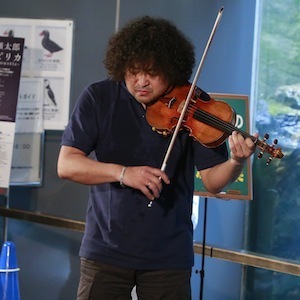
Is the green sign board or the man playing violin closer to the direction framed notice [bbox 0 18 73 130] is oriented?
the man playing violin

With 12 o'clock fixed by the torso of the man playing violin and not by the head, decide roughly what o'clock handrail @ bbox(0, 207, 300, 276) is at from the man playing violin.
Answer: The handrail is roughly at 7 o'clock from the man playing violin.

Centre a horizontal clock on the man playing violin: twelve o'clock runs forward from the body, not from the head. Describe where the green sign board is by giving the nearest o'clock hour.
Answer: The green sign board is roughly at 7 o'clock from the man playing violin.

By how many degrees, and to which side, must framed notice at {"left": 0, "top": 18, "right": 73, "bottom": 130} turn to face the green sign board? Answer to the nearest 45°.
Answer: approximately 45° to its left

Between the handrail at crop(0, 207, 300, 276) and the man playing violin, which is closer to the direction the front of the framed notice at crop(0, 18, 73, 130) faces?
the man playing violin

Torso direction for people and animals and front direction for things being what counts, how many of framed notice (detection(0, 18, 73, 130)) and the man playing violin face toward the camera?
2

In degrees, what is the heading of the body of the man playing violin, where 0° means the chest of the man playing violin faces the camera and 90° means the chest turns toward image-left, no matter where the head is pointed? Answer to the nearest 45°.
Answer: approximately 0°
